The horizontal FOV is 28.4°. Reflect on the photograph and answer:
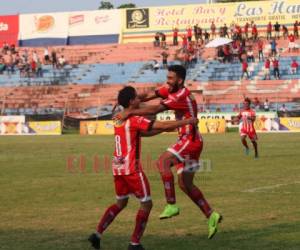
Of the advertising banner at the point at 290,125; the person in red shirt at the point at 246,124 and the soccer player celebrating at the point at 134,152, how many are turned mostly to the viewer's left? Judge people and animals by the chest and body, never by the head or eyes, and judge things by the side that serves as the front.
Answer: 0

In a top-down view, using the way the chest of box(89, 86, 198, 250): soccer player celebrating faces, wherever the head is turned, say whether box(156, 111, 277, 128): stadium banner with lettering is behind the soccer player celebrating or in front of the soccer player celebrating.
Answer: in front

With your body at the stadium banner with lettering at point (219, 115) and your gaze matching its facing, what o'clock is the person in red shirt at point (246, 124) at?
The person in red shirt is roughly at 12 o'clock from the stadium banner with lettering.

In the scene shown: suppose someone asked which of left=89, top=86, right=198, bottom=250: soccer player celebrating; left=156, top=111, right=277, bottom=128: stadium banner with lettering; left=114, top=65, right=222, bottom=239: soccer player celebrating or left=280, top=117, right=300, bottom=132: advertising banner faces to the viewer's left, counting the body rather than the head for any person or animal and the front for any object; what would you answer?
left=114, top=65, right=222, bottom=239: soccer player celebrating

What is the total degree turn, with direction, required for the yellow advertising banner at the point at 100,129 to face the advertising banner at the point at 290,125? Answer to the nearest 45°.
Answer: approximately 90° to its left

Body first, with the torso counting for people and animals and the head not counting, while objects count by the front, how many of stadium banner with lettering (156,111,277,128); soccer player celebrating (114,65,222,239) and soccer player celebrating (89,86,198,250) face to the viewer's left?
1

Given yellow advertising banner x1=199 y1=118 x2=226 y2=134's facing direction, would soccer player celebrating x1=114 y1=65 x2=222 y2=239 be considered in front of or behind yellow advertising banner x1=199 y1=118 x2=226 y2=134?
in front

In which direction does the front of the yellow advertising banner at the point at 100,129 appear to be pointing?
toward the camera

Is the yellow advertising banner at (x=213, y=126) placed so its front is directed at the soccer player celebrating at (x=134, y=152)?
yes

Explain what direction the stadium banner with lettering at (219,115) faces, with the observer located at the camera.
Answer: facing the viewer

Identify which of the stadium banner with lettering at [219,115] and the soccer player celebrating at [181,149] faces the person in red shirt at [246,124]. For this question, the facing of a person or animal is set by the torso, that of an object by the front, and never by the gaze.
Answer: the stadium banner with lettering

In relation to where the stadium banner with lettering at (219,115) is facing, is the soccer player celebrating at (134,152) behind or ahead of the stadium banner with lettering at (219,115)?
ahead

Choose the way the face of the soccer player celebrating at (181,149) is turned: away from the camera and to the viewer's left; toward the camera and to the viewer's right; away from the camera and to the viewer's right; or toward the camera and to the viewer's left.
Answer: toward the camera and to the viewer's left

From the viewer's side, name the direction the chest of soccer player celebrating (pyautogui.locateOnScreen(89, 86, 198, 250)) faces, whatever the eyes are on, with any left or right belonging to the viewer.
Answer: facing away from the viewer and to the right of the viewer

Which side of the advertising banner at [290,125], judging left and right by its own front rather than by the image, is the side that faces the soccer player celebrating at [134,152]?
front

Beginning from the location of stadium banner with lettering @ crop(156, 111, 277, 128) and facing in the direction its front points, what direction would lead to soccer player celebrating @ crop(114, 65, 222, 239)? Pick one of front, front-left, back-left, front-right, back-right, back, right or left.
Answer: front

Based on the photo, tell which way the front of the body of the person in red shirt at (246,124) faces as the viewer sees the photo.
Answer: toward the camera

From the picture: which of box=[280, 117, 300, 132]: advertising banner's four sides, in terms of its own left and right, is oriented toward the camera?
front

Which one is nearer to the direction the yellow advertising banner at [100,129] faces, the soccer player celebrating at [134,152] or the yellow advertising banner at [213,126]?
the soccer player celebrating

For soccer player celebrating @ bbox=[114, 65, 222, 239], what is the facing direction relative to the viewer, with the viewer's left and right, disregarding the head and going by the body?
facing to the left of the viewer
